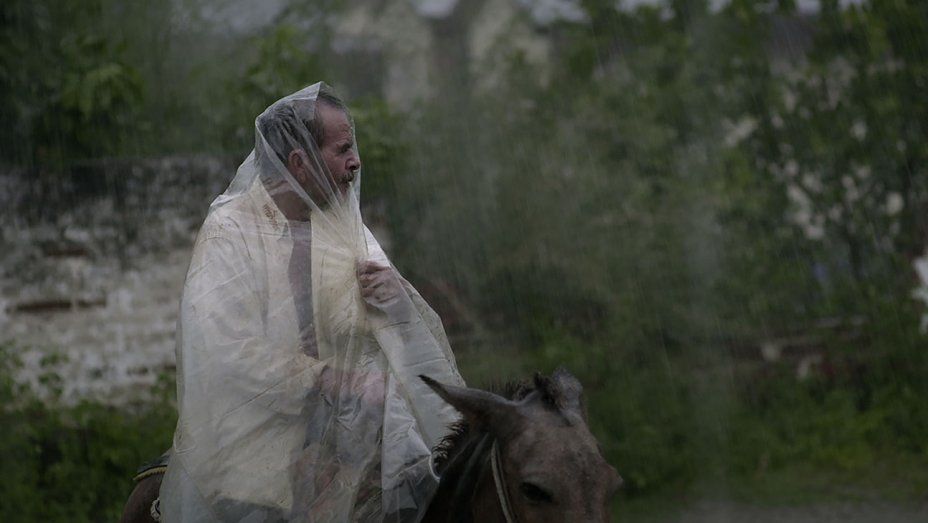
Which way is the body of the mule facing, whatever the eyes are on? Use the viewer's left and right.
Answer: facing the viewer and to the right of the viewer
